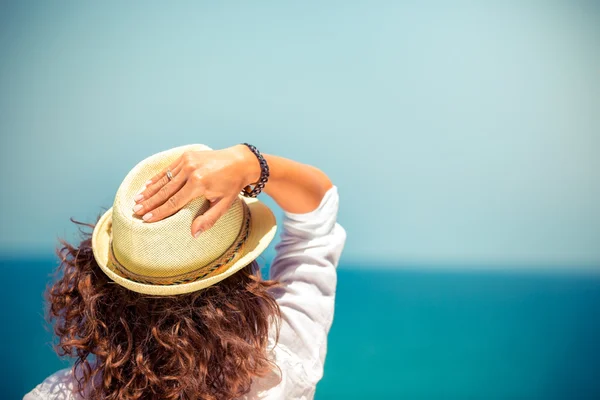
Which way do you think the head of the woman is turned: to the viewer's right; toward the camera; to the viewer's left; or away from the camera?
away from the camera

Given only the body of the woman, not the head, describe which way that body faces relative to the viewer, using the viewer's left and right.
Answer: facing away from the viewer
